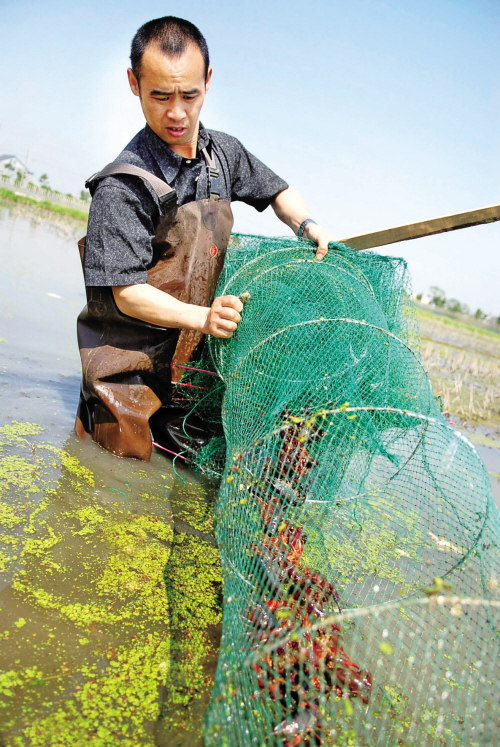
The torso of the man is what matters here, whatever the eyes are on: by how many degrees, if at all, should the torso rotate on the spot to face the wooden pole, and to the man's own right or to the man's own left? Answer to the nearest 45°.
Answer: approximately 45° to the man's own left

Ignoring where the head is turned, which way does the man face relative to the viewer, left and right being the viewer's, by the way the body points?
facing the viewer and to the right of the viewer
